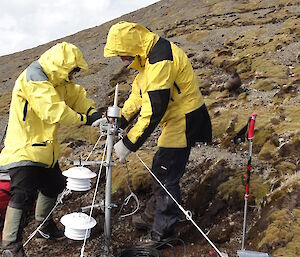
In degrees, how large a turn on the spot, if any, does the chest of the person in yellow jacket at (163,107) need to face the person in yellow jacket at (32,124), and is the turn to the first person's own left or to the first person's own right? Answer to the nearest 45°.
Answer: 0° — they already face them

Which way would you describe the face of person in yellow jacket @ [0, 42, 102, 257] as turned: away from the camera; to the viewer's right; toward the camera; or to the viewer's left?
to the viewer's right

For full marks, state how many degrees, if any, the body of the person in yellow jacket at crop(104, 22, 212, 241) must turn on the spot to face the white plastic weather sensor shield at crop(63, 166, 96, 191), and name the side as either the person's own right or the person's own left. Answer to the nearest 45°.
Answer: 0° — they already face it

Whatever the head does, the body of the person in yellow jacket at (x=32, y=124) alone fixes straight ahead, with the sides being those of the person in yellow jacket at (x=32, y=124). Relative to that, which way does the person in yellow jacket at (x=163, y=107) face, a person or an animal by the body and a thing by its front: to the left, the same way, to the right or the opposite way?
the opposite way

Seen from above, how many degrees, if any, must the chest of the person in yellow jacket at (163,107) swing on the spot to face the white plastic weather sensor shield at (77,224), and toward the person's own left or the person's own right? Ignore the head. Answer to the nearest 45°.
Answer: approximately 45° to the person's own left

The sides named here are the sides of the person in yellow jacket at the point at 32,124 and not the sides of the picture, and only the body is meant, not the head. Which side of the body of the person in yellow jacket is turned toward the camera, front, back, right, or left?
right

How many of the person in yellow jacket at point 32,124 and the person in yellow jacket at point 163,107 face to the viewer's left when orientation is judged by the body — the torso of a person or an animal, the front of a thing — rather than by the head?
1

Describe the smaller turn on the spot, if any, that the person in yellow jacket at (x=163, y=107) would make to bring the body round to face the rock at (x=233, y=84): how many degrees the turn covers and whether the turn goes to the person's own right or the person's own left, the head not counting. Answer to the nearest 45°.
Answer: approximately 90° to the person's own right

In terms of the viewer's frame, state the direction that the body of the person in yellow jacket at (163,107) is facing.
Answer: to the viewer's left

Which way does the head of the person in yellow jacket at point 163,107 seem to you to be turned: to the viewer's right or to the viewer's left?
to the viewer's left

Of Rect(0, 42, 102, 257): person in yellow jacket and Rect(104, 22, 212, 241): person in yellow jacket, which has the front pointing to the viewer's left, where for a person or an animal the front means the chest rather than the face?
Rect(104, 22, 212, 241): person in yellow jacket
